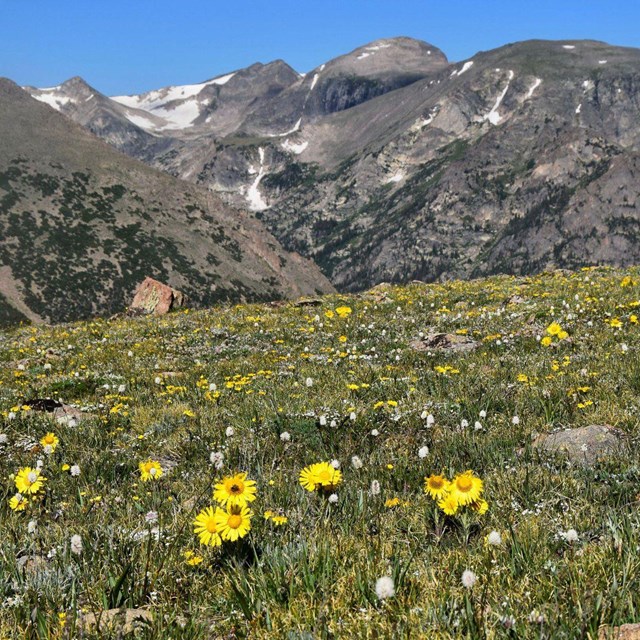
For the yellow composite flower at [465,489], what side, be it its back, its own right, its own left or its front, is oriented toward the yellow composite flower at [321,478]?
right

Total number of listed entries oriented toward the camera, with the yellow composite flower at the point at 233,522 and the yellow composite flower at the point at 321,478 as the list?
2

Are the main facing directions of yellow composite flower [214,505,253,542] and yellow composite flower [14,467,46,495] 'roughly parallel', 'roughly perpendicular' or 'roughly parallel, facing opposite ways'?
roughly parallel

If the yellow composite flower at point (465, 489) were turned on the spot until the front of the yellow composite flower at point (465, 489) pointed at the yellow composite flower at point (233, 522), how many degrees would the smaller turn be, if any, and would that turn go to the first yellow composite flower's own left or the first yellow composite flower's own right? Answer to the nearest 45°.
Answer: approximately 45° to the first yellow composite flower's own right

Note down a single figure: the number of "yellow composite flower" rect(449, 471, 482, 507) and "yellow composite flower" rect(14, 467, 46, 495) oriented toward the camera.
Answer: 2

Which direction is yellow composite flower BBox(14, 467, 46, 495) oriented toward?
toward the camera

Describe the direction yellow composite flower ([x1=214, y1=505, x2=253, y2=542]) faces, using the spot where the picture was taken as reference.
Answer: facing the viewer

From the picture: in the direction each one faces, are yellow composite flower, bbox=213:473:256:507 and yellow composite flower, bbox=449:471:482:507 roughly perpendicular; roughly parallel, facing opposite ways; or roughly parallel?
roughly parallel

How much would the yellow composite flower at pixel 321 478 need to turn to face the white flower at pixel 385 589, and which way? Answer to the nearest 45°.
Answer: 0° — it already faces it

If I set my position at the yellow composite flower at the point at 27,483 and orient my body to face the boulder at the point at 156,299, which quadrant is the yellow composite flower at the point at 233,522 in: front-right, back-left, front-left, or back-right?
back-right

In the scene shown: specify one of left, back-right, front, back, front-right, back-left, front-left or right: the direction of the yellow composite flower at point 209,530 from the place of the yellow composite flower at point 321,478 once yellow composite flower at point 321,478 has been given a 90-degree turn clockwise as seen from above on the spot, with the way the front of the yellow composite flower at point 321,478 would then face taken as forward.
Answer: front-left

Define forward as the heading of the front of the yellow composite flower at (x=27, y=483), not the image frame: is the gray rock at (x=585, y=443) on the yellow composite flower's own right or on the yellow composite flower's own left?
on the yellow composite flower's own left

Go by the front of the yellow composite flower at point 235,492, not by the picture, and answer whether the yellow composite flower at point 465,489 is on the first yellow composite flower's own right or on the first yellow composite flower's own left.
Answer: on the first yellow composite flower's own left

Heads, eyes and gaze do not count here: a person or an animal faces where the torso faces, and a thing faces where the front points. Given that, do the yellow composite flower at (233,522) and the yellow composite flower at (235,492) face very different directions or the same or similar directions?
same or similar directions

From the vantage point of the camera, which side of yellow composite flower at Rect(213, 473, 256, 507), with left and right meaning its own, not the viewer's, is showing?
front
